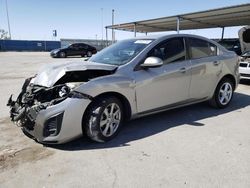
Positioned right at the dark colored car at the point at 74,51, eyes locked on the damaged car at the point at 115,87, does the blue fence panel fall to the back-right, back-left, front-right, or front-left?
back-right

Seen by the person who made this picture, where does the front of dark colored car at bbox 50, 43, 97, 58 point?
facing the viewer and to the left of the viewer

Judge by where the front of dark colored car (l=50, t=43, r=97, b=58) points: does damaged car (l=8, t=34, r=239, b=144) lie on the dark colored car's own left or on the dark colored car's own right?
on the dark colored car's own left

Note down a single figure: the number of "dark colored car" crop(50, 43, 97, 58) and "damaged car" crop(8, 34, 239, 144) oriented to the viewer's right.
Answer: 0

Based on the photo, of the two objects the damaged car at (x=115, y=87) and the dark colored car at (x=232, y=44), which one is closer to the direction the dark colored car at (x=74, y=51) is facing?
the damaged car

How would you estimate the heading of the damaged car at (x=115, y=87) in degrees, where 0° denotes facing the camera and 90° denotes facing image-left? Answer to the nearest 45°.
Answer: approximately 45°

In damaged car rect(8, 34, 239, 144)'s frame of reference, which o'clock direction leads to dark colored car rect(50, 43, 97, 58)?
The dark colored car is roughly at 4 o'clock from the damaged car.

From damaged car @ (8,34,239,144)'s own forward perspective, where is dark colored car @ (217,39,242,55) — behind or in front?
behind

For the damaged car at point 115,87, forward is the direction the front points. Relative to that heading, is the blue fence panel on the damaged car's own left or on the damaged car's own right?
on the damaged car's own right
